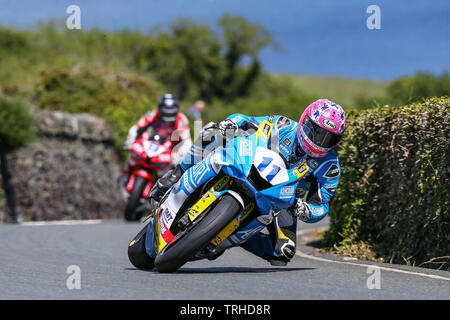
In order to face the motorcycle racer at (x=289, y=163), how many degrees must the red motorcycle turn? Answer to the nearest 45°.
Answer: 0° — it already faces them

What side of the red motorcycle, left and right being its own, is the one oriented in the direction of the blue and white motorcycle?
front

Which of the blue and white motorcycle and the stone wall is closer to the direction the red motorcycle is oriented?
the blue and white motorcycle

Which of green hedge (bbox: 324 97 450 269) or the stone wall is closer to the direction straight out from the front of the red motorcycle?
the green hedge

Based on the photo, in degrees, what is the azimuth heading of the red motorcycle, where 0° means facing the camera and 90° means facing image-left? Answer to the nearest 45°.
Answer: approximately 0°

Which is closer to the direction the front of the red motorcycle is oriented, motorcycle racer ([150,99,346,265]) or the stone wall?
the motorcycle racer

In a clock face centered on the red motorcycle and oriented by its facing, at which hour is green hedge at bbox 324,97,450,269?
The green hedge is roughly at 11 o'clock from the red motorcycle.
